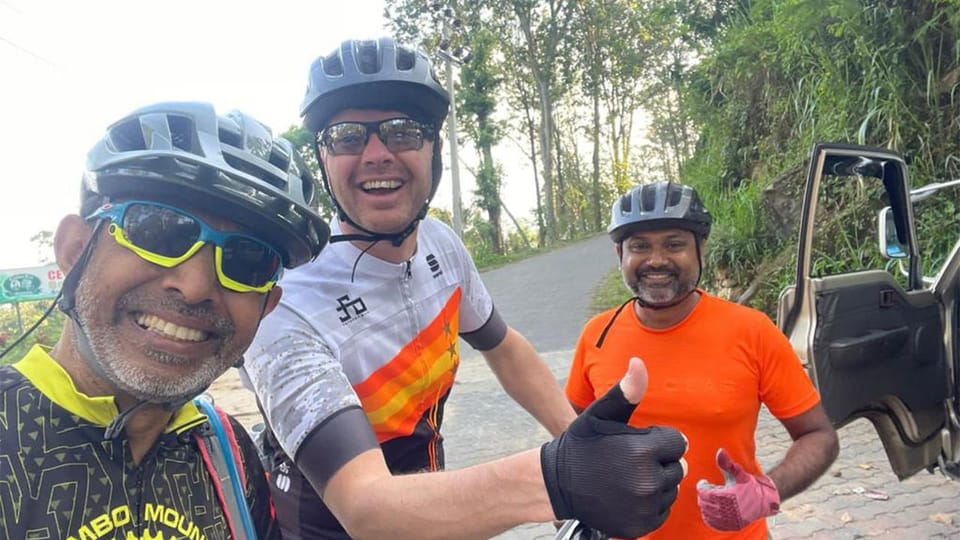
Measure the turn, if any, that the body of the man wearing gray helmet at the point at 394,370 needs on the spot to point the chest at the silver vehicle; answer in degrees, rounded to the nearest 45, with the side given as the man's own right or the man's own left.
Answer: approximately 90° to the man's own left

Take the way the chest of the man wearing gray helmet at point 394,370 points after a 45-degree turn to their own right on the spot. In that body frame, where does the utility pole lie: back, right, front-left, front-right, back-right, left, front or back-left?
back

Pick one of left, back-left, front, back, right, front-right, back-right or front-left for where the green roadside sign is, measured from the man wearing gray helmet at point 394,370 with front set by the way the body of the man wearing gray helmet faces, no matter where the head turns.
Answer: back

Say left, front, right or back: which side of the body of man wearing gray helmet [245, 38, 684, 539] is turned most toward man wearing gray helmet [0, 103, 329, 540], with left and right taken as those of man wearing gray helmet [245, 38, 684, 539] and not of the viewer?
right

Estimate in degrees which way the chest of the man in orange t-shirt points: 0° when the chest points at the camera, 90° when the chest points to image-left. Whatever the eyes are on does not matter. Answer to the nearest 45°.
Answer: approximately 0°
